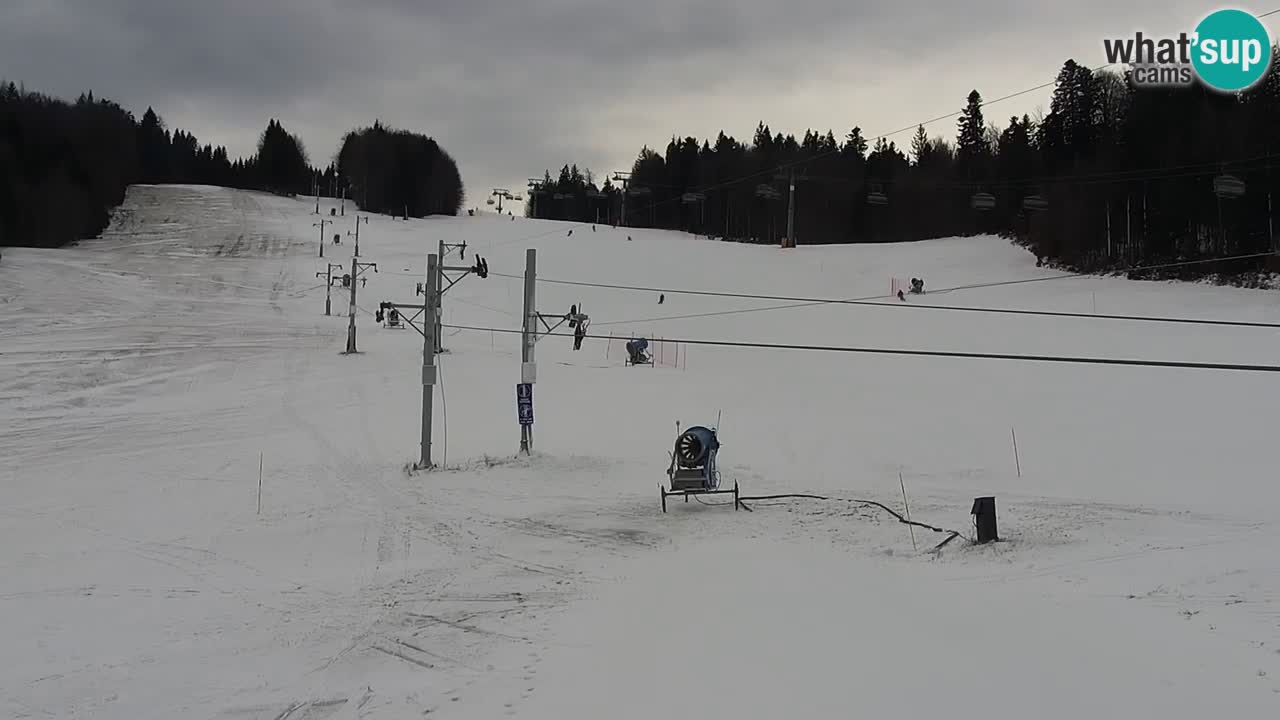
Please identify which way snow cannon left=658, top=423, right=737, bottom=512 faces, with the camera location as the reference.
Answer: facing the viewer and to the left of the viewer

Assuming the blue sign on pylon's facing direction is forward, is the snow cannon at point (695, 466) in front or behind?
in front

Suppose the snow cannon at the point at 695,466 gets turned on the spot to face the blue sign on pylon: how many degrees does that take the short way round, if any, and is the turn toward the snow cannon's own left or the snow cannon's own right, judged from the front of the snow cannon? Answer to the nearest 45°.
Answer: approximately 90° to the snow cannon's own right

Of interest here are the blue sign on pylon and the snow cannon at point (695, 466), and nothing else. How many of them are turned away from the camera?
0

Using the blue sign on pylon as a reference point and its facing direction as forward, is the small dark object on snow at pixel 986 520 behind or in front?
in front

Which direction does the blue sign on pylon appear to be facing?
toward the camera

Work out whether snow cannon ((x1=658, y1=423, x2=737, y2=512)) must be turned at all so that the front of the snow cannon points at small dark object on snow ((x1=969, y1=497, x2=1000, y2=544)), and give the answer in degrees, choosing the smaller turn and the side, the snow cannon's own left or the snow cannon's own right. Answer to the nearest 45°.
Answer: approximately 90° to the snow cannon's own left
